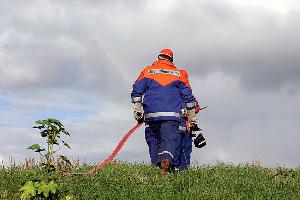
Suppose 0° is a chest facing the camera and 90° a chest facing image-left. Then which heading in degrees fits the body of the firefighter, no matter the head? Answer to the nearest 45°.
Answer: approximately 180°
